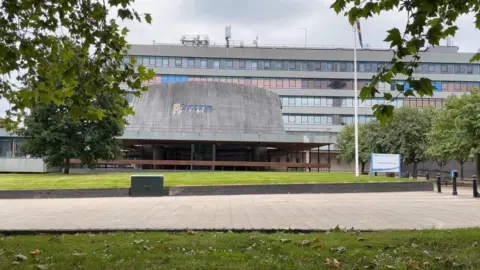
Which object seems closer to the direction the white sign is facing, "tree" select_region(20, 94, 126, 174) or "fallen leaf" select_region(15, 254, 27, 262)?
the fallen leaf

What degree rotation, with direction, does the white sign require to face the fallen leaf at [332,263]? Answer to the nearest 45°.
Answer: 0° — it already faces it

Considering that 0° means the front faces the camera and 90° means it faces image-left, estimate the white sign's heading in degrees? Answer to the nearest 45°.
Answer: approximately 0°

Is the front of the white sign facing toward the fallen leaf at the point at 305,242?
yes

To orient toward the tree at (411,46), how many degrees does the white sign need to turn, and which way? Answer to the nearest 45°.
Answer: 0° — it already faces it

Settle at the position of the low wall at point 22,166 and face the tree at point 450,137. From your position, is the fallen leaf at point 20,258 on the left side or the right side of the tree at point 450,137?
right

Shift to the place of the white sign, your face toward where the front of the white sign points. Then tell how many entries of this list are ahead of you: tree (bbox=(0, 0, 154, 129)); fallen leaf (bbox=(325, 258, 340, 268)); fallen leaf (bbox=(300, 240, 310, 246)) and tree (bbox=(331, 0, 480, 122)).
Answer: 4

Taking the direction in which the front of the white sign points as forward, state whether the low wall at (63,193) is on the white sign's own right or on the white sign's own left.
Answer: on the white sign's own right

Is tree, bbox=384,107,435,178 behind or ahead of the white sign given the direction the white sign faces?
behind

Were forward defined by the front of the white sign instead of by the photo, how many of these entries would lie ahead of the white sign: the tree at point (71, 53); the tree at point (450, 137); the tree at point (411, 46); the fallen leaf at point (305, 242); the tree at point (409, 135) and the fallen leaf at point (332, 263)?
4

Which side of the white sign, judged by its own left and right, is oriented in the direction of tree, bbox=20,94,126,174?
right

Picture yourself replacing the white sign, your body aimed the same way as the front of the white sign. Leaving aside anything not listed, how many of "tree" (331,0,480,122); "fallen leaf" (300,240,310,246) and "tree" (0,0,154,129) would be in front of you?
3

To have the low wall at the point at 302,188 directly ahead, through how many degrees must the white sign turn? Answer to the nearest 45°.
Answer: approximately 45° to its right

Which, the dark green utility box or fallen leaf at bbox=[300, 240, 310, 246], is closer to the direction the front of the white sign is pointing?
the fallen leaf

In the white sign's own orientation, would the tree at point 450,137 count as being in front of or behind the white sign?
behind

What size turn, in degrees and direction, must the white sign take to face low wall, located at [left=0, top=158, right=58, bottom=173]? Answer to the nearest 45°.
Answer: approximately 90° to its right
